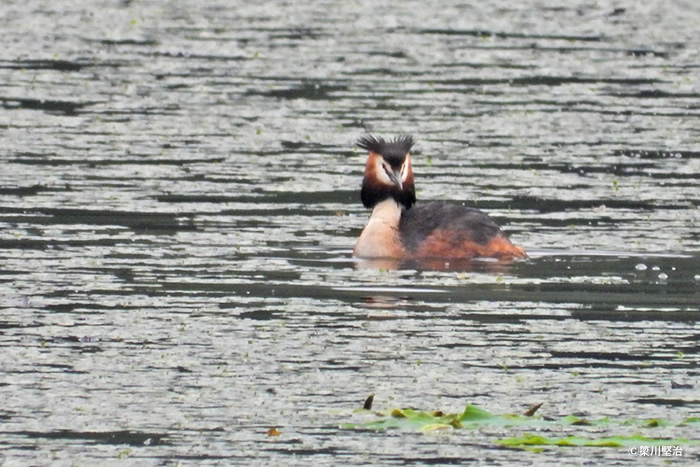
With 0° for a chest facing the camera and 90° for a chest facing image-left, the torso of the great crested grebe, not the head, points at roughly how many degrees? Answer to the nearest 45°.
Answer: approximately 90°

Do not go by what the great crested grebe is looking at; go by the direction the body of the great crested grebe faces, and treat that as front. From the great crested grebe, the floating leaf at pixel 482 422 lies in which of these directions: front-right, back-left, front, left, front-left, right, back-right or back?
left
